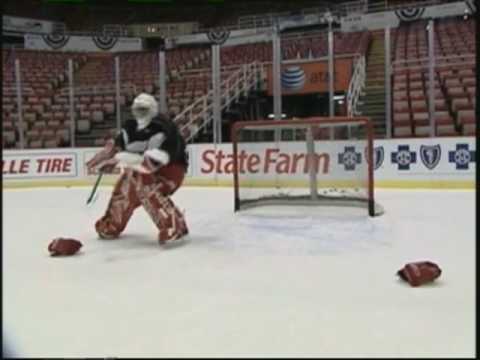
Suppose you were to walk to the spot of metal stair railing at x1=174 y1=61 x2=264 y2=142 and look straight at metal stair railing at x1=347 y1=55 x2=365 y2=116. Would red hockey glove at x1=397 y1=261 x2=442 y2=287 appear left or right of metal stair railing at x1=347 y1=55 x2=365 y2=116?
right

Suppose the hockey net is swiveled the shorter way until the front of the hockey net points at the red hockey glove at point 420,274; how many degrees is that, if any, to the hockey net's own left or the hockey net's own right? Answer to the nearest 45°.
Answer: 0° — it already faces it

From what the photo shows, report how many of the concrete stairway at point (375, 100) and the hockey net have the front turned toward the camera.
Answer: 2

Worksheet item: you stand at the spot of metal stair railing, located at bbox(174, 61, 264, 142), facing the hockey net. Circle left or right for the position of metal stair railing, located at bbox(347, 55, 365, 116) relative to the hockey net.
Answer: left

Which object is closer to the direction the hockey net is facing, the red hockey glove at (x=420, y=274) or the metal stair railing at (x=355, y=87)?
the red hockey glove

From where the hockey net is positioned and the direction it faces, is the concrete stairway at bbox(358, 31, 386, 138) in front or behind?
behind

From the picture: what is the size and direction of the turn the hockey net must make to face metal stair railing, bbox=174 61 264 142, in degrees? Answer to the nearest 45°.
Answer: approximately 180°

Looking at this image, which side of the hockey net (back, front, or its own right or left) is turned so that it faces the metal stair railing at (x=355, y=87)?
back
